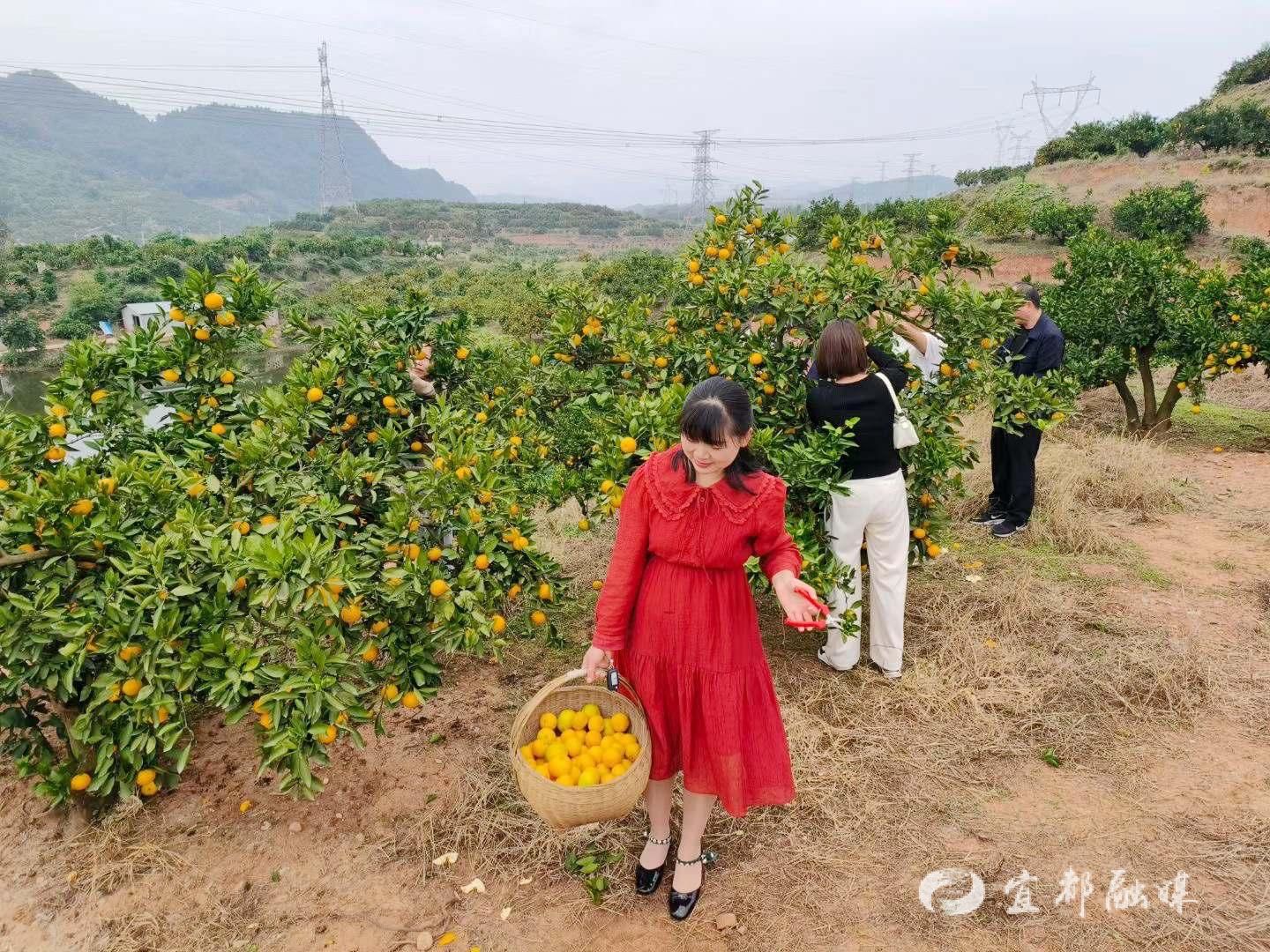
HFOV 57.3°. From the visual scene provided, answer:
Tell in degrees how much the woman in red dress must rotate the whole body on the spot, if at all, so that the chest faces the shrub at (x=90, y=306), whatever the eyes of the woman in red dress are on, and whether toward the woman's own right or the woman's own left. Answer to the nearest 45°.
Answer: approximately 135° to the woman's own right

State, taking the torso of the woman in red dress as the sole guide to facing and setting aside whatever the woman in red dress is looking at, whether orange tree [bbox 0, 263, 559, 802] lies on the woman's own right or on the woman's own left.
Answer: on the woman's own right

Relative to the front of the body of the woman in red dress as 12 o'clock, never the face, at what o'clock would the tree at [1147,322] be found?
The tree is roughly at 7 o'clock from the woman in red dress.

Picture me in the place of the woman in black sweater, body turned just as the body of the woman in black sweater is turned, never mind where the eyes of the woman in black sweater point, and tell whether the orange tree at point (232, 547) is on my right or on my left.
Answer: on my left

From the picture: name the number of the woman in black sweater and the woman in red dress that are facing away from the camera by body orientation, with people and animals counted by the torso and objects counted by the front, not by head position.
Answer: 1

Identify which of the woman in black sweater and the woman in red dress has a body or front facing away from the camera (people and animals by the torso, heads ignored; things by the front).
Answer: the woman in black sweater

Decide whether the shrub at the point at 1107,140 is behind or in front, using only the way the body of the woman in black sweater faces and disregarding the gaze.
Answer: in front

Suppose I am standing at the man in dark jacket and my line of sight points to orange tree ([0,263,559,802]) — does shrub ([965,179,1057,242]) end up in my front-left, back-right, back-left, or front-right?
back-right

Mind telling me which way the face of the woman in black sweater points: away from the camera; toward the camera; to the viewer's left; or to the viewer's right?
away from the camera

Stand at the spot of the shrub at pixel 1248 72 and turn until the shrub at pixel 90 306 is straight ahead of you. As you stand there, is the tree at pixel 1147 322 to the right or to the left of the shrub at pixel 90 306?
left

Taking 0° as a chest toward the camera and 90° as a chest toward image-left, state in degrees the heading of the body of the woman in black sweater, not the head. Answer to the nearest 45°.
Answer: approximately 180°

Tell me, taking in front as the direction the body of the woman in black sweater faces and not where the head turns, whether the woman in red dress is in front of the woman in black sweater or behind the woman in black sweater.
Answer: behind

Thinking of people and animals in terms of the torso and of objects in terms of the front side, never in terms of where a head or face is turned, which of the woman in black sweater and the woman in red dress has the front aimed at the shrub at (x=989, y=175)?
the woman in black sweater

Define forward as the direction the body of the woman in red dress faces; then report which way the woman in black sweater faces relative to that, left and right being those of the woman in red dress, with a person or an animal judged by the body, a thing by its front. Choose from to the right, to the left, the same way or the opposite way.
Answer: the opposite way
